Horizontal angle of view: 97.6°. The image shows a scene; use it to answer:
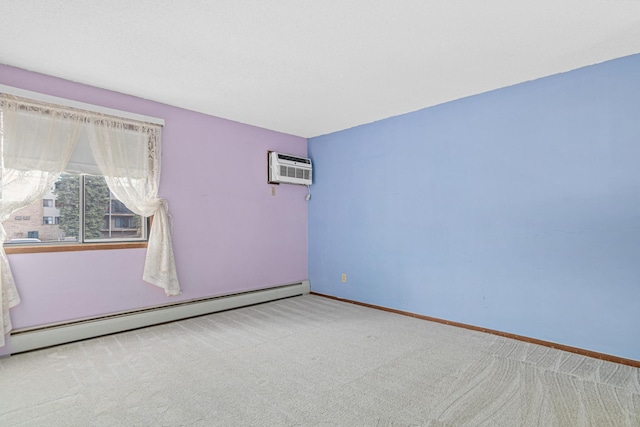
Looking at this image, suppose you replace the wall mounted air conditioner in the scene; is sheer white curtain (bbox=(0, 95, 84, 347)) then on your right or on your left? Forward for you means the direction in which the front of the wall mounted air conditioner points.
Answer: on your right

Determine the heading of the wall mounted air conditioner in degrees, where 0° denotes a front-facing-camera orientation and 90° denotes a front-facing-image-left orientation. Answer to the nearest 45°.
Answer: approximately 315°

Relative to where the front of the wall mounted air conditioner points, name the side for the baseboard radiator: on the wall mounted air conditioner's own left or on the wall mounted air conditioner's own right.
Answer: on the wall mounted air conditioner's own right

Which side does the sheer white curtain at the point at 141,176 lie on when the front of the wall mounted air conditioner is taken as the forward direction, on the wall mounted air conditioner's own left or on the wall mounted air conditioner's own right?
on the wall mounted air conditioner's own right

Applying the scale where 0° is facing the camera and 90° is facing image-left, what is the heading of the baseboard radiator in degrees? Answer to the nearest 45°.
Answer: approximately 315°

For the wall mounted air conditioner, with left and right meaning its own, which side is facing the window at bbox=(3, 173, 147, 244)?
right

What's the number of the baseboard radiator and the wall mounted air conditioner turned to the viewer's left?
0

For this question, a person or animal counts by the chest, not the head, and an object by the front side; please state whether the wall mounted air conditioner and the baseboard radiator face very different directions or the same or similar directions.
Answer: same or similar directions
